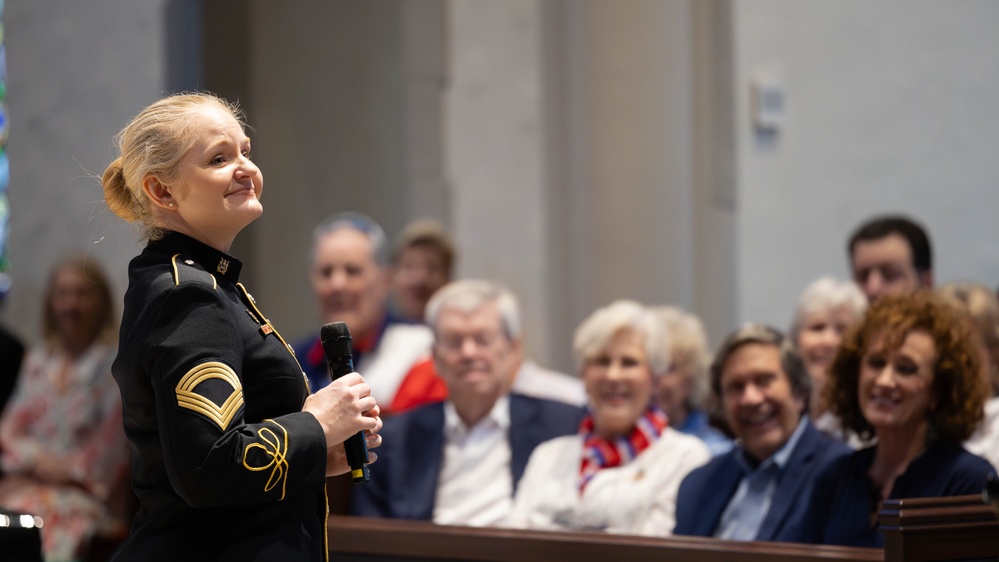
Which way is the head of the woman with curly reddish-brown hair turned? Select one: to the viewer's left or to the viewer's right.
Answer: to the viewer's left

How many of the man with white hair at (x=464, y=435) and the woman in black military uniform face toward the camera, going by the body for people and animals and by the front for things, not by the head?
1

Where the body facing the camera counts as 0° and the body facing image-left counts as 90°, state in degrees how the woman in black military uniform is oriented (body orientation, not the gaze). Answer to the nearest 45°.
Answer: approximately 270°

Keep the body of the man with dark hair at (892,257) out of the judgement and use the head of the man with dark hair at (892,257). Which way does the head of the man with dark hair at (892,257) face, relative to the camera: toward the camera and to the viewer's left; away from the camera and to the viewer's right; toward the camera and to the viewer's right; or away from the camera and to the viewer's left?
toward the camera and to the viewer's left

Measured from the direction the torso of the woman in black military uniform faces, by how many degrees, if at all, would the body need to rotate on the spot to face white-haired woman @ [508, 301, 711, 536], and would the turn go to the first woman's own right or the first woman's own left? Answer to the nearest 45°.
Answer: approximately 45° to the first woman's own left

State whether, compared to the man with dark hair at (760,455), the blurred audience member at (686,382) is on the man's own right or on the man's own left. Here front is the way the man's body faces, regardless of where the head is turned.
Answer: on the man's own right

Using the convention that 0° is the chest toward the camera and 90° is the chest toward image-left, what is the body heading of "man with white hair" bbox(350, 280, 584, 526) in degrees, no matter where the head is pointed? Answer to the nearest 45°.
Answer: approximately 0°

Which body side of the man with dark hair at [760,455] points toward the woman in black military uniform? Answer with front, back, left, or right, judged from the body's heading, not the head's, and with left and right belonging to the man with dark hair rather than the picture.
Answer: front

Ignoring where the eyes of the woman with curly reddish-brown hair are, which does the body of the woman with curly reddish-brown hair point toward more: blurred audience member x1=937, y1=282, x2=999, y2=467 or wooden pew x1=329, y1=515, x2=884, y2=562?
the wooden pew

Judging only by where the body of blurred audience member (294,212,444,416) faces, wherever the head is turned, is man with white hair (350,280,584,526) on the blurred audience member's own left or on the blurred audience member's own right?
on the blurred audience member's own left

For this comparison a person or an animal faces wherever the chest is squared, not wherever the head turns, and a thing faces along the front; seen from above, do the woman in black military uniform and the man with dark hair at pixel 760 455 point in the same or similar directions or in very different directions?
very different directions

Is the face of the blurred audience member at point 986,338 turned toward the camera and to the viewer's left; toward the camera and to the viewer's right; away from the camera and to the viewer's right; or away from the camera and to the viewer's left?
toward the camera and to the viewer's left

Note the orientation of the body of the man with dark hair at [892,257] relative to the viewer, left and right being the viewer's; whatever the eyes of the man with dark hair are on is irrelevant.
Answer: facing the viewer and to the left of the viewer
